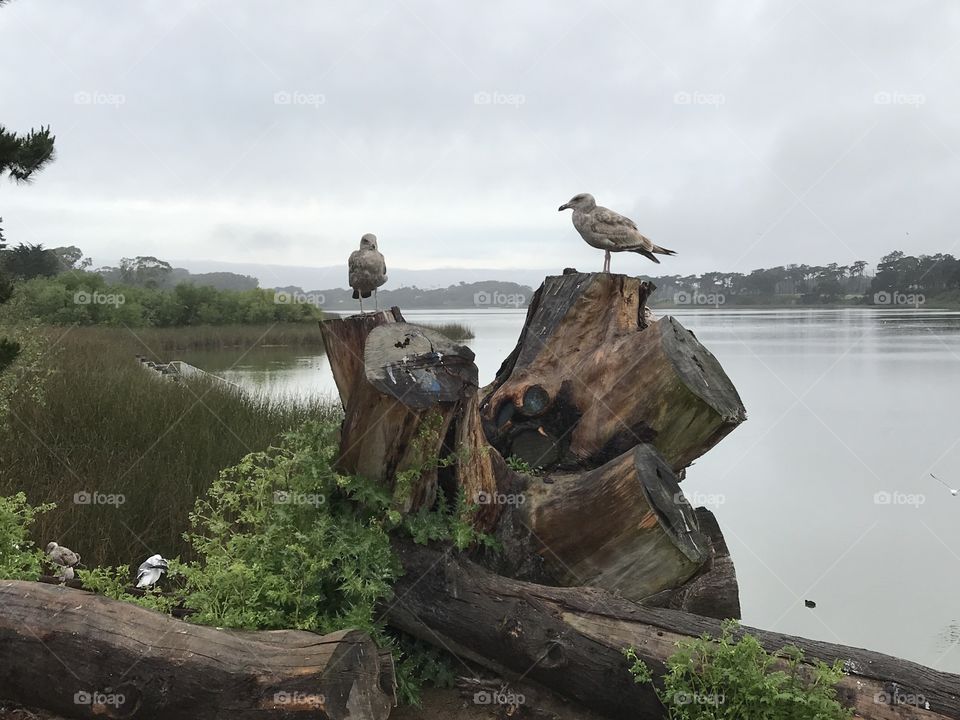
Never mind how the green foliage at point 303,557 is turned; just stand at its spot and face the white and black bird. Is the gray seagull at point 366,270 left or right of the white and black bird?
right

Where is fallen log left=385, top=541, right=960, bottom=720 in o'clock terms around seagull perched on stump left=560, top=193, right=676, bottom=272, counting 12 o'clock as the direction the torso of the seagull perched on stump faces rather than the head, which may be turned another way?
The fallen log is roughly at 9 o'clock from the seagull perched on stump.

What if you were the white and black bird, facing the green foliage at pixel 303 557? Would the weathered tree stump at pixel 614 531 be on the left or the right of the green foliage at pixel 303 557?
left

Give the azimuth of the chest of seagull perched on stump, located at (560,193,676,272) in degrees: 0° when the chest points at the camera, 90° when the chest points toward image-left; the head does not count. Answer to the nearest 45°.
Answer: approximately 90°

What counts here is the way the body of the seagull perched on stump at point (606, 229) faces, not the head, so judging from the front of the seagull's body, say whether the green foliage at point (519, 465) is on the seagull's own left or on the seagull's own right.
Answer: on the seagull's own left

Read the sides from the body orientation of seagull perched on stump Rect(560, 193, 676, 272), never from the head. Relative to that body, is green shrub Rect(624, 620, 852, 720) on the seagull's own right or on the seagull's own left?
on the seagull's own left

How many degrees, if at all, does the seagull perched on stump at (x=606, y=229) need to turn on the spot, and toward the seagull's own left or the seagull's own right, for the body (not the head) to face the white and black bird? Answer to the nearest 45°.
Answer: approximately 45° to the seagull's own left

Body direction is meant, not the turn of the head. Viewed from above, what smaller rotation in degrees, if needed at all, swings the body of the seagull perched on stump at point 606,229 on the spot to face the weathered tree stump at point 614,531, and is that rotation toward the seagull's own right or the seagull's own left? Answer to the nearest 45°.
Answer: approximately 90° to the seagull's own left
